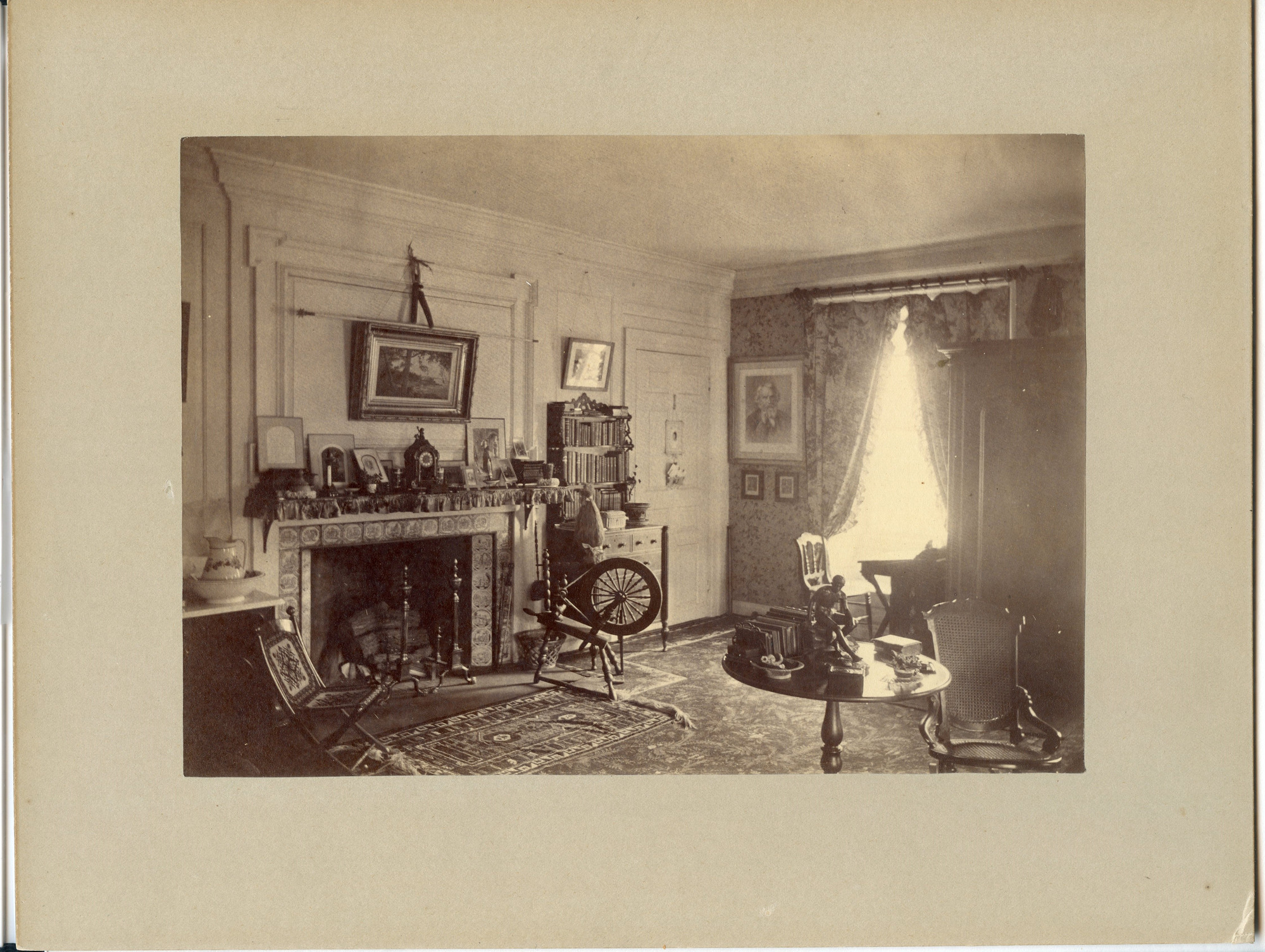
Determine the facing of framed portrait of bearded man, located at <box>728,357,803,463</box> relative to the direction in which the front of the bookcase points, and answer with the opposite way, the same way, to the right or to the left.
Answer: to the right

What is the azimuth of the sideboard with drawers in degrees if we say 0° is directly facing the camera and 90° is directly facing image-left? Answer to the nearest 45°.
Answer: approximately 315°

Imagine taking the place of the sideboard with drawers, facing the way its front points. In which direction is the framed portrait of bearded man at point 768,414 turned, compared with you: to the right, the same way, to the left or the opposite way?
to the right

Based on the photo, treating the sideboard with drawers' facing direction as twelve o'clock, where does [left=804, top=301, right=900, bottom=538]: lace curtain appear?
The lace curtain is roughly at 11 o'clock from the sideboard with drawers.

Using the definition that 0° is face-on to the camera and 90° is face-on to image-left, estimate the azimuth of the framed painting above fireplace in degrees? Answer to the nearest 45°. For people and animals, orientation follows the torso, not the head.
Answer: approximately 315°

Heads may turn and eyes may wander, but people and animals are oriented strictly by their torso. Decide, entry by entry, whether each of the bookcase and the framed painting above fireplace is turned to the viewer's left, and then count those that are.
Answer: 0

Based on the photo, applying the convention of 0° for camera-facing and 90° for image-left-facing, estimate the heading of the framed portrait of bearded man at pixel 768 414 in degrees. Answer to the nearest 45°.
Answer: approximately 45°

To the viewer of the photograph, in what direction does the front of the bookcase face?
facing the viewer and to the right of the viewer
